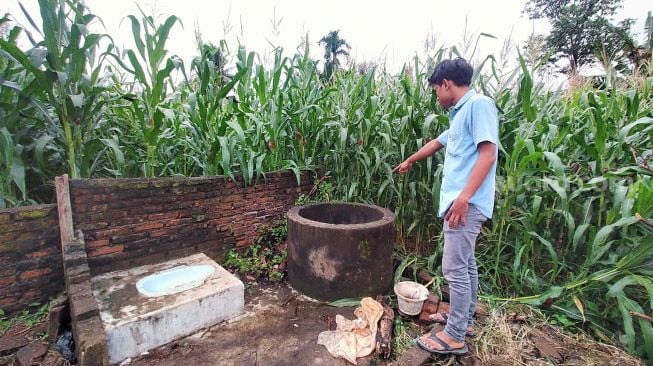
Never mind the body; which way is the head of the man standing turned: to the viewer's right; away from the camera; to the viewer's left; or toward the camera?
to the viewer's left

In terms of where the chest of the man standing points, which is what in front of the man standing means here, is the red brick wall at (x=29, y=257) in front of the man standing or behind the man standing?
in front

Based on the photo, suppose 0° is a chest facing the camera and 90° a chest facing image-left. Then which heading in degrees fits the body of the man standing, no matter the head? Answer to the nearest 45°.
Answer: approximately 90°

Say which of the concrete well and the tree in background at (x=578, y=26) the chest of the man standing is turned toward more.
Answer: the concrete well

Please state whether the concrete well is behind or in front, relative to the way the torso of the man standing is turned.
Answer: in front

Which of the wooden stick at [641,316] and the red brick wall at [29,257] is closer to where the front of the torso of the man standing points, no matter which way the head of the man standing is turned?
the red brick wall

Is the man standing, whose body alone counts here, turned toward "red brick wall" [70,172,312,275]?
yes

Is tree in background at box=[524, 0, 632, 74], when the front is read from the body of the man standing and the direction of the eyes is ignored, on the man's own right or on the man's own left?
on the man's own right
